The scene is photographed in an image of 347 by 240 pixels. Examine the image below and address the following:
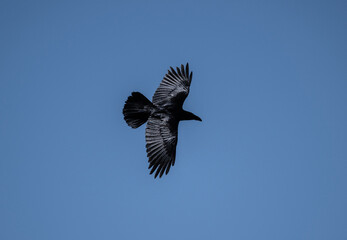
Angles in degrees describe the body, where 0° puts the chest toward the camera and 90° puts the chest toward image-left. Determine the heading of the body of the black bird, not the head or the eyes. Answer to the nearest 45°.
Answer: approximately 270°
